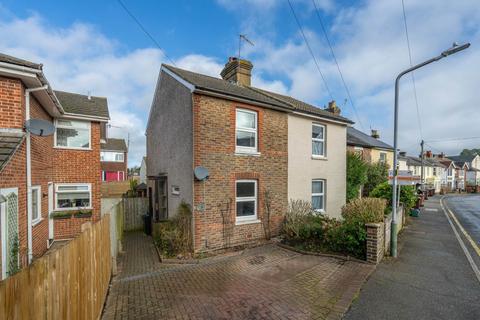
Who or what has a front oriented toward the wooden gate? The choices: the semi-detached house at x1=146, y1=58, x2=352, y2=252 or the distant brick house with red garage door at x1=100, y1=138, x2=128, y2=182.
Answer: the distant brick house with red garage door

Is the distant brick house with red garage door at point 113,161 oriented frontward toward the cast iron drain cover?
yes

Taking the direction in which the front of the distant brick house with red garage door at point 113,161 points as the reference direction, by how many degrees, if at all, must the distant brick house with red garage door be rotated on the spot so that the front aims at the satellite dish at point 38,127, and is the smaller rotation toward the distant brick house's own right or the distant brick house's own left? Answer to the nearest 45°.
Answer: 0° — it already faces it

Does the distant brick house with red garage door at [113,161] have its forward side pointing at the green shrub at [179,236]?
yes

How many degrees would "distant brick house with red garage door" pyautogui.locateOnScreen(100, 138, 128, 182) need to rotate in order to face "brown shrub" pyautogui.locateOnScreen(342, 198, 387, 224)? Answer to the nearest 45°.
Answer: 0° — it already faces it

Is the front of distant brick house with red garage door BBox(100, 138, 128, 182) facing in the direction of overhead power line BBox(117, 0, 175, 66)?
yes

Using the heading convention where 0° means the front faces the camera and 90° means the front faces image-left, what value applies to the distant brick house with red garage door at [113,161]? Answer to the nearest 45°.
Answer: approximately 0°

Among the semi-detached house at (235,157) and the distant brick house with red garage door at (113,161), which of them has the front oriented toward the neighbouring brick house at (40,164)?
the distant brick house with red garage door at (113,161)

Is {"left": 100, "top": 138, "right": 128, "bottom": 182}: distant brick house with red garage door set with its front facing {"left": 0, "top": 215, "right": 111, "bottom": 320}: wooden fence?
yes

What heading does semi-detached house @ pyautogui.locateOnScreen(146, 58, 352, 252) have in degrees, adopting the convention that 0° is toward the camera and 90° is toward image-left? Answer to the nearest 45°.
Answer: approximately 315°
